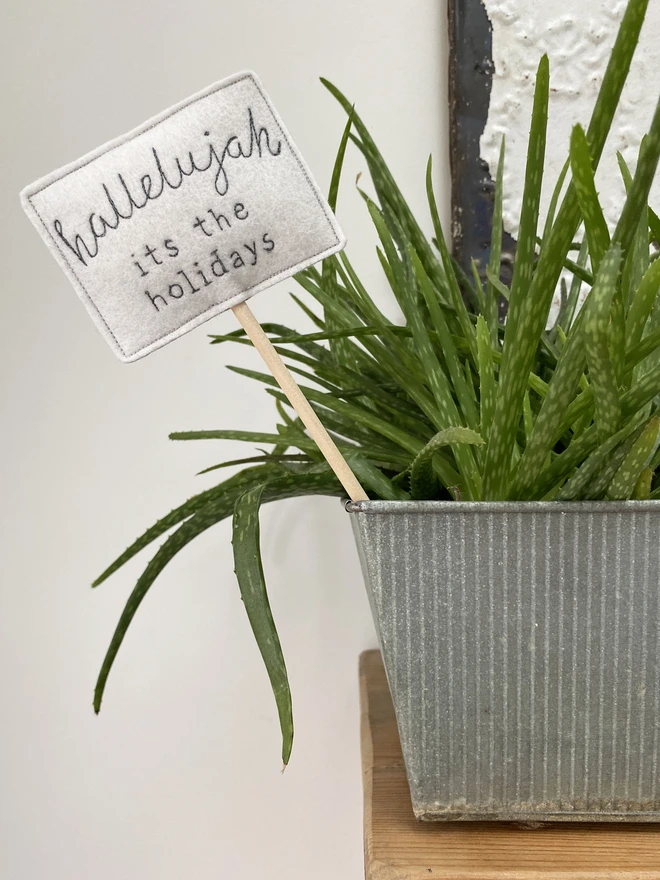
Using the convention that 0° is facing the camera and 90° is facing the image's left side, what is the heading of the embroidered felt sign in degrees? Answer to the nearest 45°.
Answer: approximately 0°
